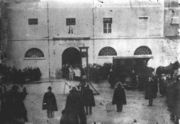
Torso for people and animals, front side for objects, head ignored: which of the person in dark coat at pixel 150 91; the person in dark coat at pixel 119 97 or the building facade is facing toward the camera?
the building facade

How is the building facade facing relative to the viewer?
toward the camera

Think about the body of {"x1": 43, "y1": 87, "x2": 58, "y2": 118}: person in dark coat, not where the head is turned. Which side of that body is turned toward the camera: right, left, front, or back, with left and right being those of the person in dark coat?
back

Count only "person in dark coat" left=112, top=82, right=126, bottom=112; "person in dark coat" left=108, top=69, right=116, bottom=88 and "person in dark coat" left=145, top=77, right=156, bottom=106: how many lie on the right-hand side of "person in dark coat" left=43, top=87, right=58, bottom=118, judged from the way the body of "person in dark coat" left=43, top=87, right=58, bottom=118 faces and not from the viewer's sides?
3

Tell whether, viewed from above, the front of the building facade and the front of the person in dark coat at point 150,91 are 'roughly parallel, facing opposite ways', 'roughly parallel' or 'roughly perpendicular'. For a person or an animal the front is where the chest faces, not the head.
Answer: roughly parallel, facing opposite ways

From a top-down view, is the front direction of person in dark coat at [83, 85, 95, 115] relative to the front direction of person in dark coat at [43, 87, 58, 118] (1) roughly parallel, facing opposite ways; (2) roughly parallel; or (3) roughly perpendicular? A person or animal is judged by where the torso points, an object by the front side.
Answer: roughly parallel

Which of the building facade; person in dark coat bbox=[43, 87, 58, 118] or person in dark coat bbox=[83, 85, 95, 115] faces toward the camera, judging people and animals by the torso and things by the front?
the building facade

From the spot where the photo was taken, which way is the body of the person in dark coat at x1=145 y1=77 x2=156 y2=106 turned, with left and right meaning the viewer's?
facing away from the viewer

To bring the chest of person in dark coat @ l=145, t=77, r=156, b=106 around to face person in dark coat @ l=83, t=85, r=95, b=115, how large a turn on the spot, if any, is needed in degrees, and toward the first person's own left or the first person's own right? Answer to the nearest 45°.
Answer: approximately 90° to the first person's own left

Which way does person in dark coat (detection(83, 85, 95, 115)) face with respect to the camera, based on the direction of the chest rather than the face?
away from the camera

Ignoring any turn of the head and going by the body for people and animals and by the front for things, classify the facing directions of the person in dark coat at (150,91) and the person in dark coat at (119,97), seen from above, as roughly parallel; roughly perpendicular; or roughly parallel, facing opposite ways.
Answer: roughly parallel

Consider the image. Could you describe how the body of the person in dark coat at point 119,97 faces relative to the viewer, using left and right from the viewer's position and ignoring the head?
facing away from the viewer

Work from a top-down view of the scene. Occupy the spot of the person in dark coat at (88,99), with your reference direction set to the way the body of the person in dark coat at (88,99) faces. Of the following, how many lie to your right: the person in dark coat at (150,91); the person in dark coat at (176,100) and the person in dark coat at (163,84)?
3
